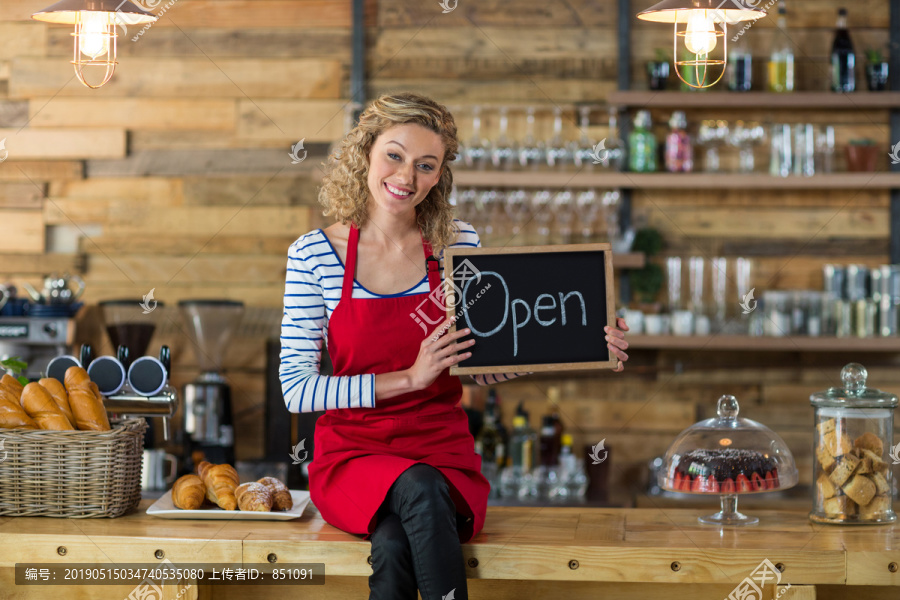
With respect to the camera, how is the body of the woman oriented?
toward the camera

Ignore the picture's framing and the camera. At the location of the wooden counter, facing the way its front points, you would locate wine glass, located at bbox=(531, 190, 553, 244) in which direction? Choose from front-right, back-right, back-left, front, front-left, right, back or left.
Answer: back

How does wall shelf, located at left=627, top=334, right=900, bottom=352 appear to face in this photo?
toward the camera

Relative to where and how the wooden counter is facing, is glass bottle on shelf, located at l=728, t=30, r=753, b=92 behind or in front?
behind

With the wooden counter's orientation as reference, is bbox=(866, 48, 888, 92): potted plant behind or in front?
behind

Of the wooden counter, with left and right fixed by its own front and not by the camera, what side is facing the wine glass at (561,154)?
back

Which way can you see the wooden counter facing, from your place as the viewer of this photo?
facing the viewer

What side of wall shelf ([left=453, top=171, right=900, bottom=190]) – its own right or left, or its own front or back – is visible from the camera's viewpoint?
front

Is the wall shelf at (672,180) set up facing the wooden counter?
yes

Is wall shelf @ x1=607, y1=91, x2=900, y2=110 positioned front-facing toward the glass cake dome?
yes

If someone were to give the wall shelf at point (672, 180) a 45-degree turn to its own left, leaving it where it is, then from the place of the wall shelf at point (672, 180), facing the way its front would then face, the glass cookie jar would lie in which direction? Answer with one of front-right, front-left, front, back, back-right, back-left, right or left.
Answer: front-right
